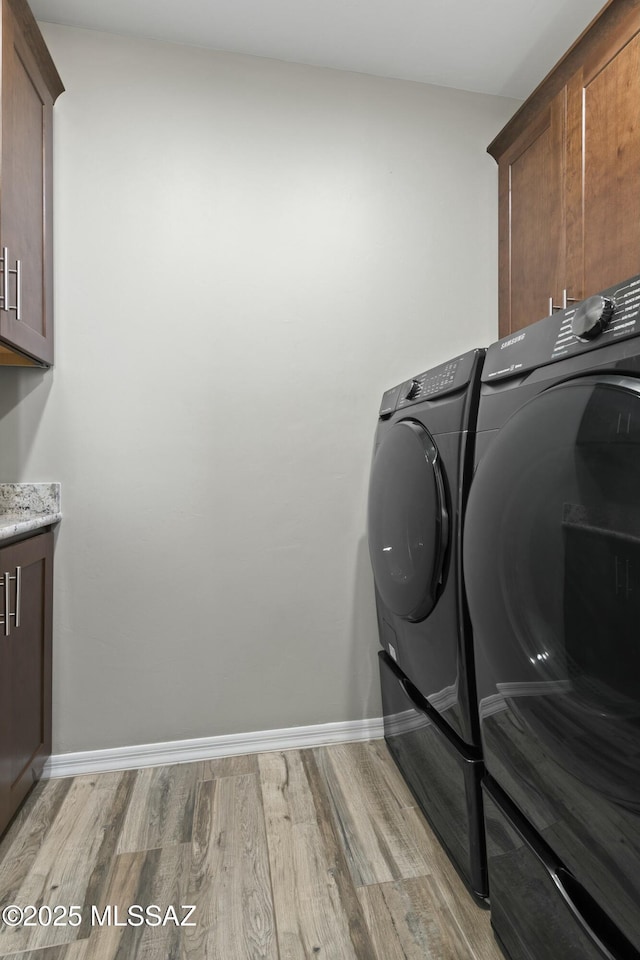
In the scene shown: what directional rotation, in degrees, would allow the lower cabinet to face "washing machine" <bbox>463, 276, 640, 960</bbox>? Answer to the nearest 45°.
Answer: approximately 45° to its right

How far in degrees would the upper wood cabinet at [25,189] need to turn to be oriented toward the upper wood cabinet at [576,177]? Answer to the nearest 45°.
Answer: approximately 45° to its right

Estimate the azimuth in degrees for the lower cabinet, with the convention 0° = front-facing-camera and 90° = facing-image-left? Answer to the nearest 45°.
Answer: approximately 270°

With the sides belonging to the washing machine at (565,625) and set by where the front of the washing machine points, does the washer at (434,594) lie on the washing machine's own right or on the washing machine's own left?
on the washing machine's own right

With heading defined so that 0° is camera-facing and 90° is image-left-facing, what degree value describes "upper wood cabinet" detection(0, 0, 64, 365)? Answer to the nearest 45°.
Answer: approximately 270°

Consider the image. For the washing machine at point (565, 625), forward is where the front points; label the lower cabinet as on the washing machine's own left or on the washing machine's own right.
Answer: on the washing machine's own right

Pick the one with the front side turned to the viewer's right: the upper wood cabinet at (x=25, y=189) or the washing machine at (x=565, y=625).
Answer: the upper wood cabinet
